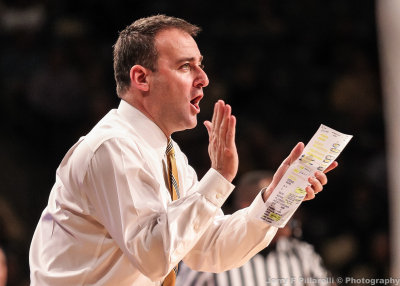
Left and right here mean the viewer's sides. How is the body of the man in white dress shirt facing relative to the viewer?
facing to the right of the viewer

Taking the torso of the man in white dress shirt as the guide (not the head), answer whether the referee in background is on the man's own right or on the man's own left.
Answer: on the man's own left
